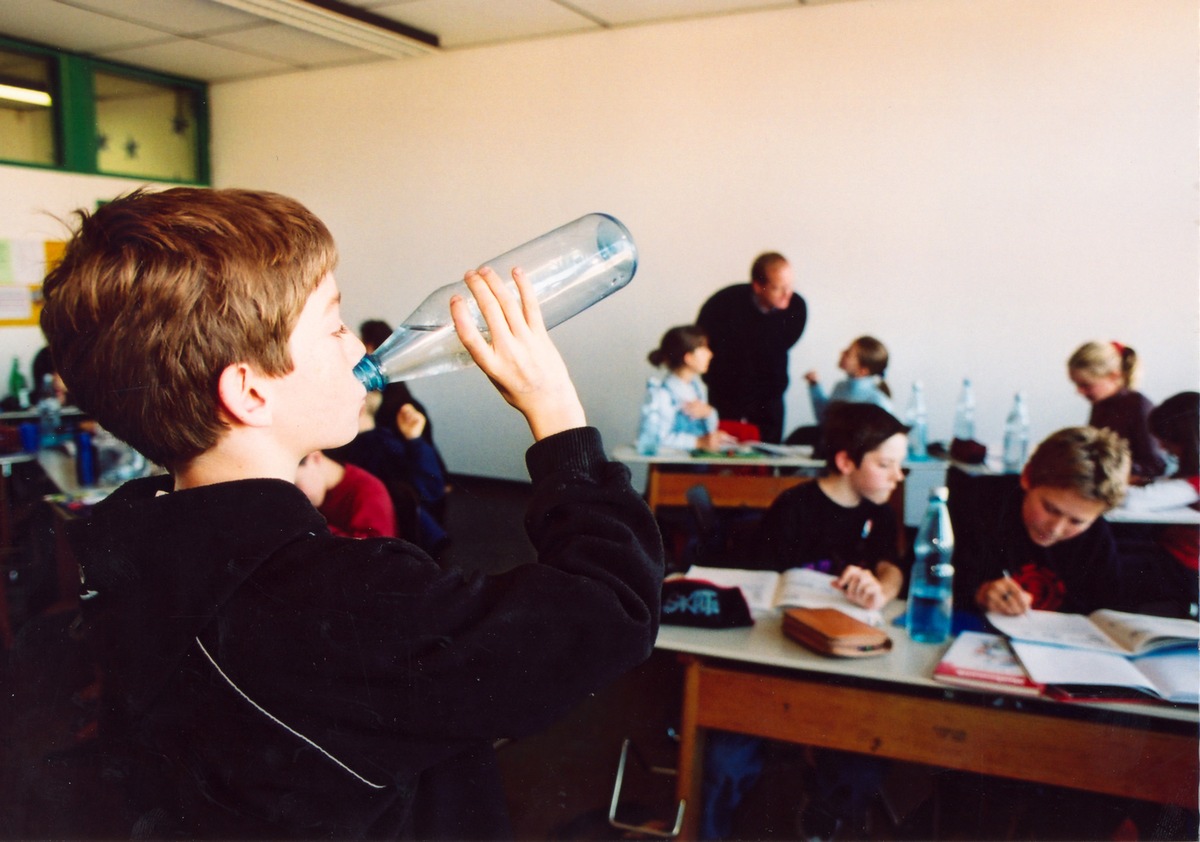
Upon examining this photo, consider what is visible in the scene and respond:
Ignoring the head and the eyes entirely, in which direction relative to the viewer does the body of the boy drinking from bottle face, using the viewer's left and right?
facing away from the viewer and to the right of the viewer

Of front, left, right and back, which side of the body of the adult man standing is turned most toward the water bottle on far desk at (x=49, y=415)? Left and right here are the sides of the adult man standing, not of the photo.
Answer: right

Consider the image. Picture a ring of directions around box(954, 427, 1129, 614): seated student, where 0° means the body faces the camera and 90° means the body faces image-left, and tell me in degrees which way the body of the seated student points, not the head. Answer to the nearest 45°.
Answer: approximately 0°

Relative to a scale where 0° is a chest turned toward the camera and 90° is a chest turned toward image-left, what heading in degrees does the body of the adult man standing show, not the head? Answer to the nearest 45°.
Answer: approximately 315°

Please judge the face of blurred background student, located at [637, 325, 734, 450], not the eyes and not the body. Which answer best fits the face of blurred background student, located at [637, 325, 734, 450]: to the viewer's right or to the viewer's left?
to the viewer's right

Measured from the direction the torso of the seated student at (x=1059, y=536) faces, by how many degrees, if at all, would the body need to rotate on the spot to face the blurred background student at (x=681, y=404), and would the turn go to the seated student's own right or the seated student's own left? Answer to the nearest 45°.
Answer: approximately 135° to the seated student's own right

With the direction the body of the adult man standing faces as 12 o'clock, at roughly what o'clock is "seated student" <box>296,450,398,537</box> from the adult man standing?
The seated student is roughly at 2 o'clock from the adult man standing.
